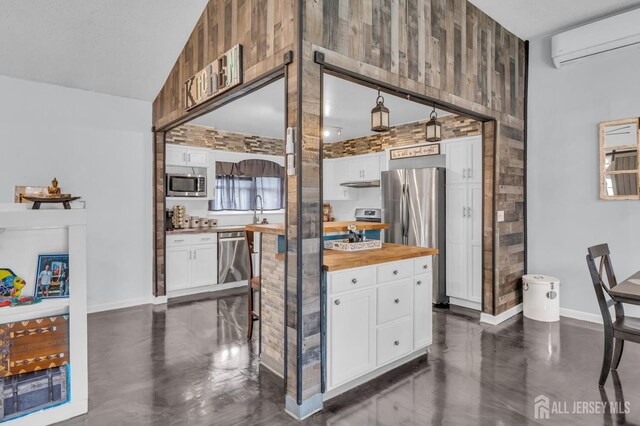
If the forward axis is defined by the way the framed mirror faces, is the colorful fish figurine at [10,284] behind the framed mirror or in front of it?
in front

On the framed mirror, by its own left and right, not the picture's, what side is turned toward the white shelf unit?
front

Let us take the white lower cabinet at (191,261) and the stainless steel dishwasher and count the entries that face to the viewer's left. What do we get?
0

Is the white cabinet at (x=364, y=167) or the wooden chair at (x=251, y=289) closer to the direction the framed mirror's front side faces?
the wooden chair

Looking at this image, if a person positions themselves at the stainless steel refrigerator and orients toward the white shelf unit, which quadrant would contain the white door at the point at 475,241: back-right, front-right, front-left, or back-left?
back-left

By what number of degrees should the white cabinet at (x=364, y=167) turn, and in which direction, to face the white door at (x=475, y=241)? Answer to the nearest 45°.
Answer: approximately 90° to its left

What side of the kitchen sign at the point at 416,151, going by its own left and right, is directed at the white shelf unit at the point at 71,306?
front

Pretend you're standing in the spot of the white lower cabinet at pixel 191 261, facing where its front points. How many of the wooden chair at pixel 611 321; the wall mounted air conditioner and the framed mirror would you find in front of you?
3

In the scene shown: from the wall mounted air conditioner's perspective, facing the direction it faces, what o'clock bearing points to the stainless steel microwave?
The stainless steel microwave is roughly at 1 o'clock from the wall mounted air conditioner.
